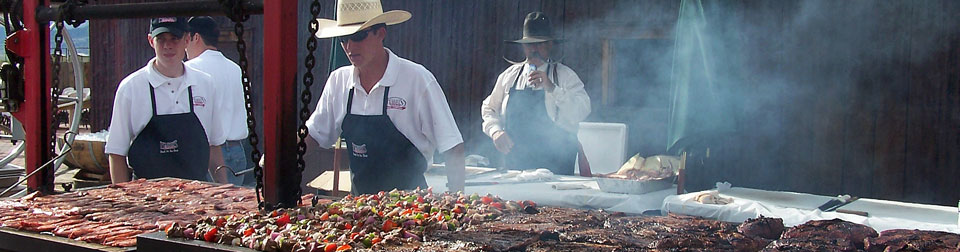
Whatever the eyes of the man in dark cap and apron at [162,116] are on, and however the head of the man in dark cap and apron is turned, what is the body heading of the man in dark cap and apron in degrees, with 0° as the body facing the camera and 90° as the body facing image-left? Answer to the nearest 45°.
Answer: approximately 0°

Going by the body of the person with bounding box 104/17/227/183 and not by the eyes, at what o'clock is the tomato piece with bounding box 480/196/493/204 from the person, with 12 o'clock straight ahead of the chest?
The tomato piece is roughly at 11 o'clock from the person.

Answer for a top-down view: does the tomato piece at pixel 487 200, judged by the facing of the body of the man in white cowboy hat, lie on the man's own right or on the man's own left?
on the man's own left

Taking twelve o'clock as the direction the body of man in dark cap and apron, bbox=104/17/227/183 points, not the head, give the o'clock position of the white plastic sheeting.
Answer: The white plastic sheeting is roughly at 10 o'clock from the man in dark cap and apron.

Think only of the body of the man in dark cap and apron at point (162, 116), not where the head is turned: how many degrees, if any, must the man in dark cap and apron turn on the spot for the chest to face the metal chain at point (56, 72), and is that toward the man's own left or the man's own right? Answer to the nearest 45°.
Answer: approximately 45° to the man's own right

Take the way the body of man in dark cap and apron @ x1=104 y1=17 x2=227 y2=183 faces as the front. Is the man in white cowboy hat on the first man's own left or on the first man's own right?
on the first man's own left

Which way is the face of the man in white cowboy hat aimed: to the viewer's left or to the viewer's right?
to the viewer's left

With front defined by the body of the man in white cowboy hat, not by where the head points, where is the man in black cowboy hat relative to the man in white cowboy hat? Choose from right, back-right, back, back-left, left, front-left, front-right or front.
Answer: back

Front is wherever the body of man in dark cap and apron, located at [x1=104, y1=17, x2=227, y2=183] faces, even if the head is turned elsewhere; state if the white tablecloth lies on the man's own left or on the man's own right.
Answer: on the man's own left
